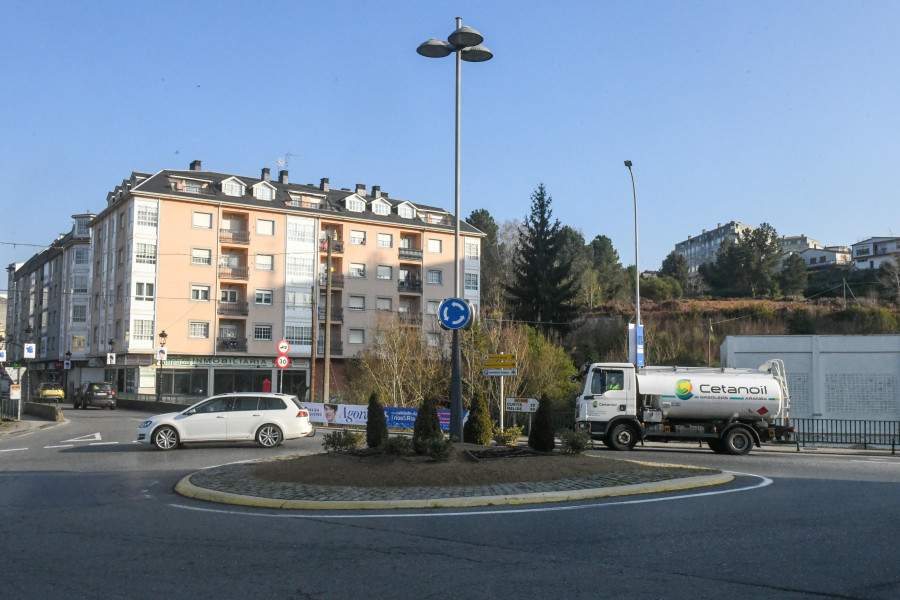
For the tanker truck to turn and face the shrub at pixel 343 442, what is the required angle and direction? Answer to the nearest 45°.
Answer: approximately 45° to its left

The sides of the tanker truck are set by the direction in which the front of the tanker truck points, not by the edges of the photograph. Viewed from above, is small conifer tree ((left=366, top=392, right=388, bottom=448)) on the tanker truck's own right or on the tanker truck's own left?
on the tanker truck's own left

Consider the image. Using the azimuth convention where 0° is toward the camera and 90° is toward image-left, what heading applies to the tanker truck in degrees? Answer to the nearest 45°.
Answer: approximately 90°

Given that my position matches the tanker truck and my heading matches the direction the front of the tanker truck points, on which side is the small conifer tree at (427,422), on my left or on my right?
on my left

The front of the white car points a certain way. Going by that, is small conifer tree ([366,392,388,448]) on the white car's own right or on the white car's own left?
on the white car's own left

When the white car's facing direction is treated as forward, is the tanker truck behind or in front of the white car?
behind

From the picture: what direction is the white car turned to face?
to the viewer's left

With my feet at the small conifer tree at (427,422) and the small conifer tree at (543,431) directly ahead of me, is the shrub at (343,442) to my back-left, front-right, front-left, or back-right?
back-left

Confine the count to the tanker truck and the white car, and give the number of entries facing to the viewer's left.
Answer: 2

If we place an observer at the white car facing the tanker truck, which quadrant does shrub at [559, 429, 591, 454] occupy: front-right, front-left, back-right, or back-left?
front-right
